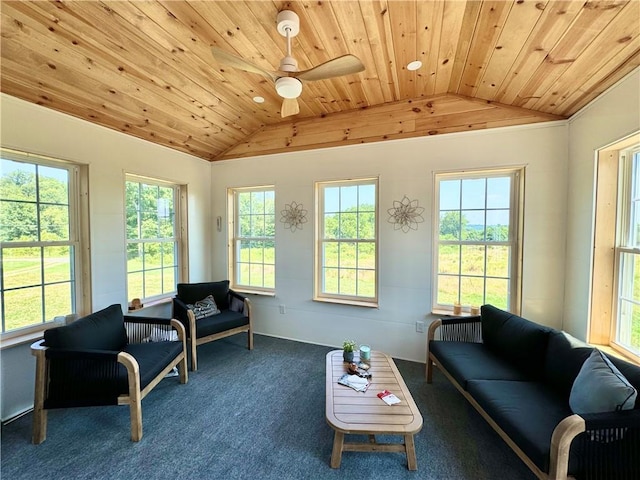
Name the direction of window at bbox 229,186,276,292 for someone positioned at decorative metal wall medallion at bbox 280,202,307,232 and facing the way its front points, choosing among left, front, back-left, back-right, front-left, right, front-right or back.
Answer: back-right

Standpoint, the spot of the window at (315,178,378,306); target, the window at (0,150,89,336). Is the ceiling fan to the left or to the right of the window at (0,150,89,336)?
left

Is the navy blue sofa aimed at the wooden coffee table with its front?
yes

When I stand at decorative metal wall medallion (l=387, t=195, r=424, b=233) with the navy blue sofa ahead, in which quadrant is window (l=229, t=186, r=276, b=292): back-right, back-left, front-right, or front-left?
back-right

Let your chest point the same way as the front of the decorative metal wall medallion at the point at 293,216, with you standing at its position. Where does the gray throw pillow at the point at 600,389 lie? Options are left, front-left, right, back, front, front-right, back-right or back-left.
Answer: front-left

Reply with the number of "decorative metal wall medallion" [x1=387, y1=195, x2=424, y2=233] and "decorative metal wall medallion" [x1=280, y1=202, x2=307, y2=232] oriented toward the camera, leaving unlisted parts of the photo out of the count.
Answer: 2

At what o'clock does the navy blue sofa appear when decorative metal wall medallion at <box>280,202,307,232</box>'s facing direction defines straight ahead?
The navy blue sofa is roughly at 11 o'clock from the decorative metal wall medallion.

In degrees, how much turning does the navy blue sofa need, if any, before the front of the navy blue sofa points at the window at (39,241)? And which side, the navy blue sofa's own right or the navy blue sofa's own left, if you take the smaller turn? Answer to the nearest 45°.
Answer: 0° — it already faces it

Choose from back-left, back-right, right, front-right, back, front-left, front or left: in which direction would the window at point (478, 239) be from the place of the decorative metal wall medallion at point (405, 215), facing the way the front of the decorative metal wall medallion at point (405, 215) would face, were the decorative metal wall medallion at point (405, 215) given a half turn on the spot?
right

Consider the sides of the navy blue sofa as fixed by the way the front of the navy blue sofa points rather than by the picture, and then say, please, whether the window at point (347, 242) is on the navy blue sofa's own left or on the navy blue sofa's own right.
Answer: on the navy blue sofa's own right

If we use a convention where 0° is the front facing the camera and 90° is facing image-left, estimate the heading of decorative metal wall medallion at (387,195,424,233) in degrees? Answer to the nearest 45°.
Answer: approximately 0°
